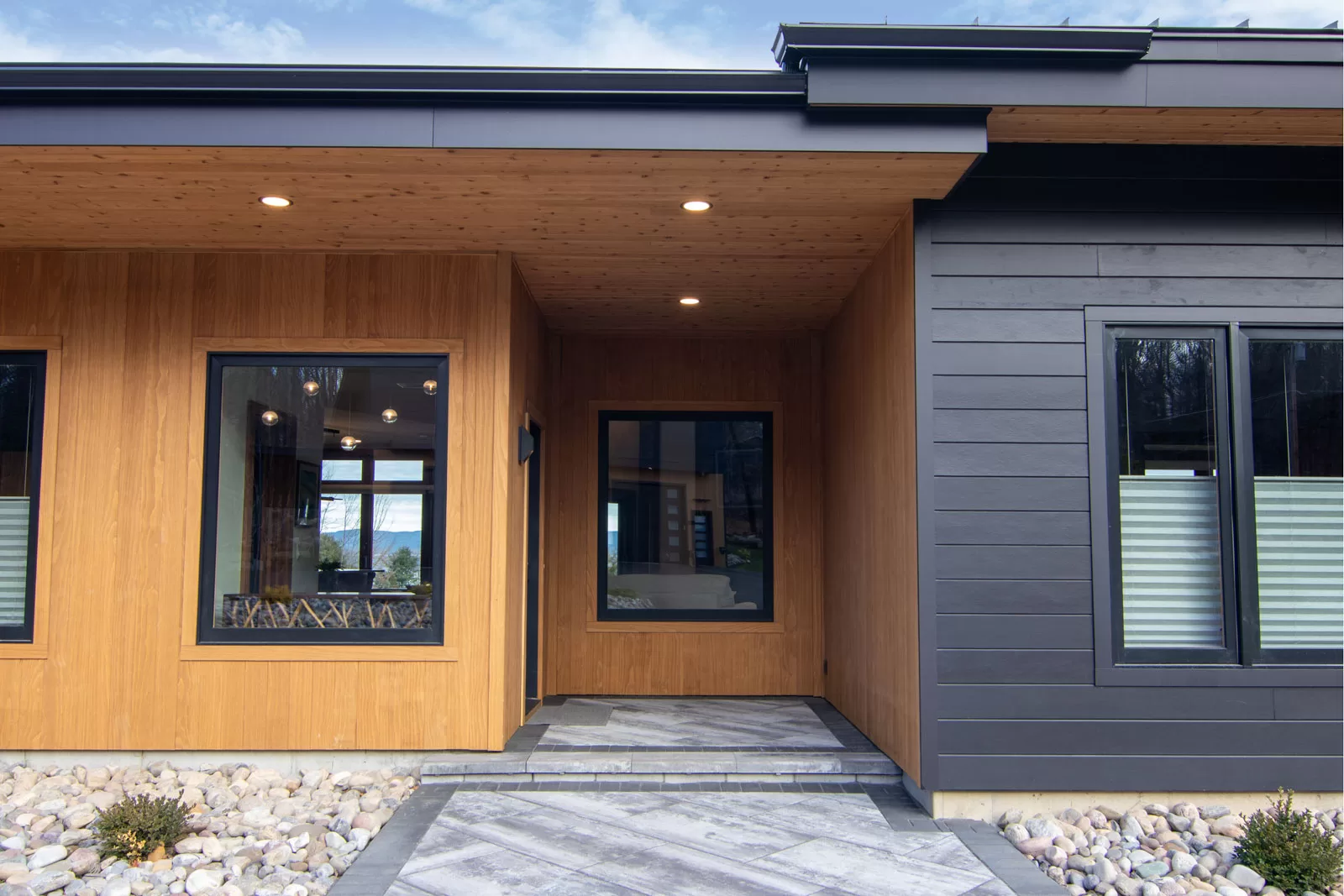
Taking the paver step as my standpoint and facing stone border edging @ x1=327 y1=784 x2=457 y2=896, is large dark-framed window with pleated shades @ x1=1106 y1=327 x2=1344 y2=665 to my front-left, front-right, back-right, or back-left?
back-left

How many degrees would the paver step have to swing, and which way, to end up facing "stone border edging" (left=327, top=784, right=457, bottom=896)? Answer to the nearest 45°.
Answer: approximately 45° to its right

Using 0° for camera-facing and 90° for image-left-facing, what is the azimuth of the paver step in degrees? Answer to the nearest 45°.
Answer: approximately 0°

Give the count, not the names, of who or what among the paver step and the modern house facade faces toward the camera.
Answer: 2

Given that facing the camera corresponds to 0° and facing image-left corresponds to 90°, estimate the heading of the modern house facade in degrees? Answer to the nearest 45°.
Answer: approximately 0°

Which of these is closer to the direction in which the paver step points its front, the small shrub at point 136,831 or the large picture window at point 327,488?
the small shrub

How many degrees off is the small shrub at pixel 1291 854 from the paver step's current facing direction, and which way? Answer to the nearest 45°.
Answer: approximately 45° to its left
